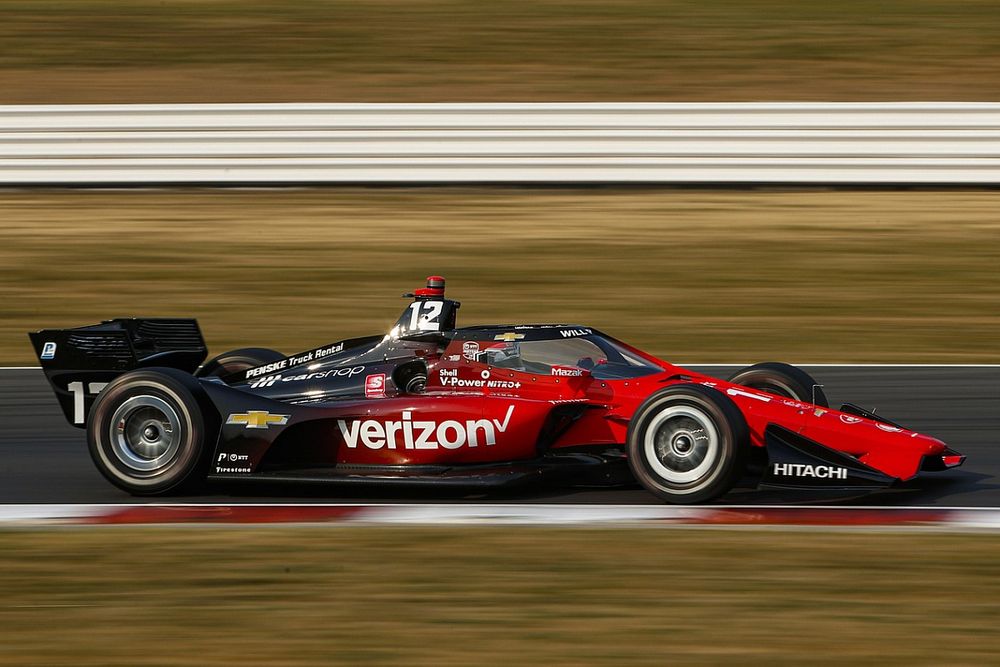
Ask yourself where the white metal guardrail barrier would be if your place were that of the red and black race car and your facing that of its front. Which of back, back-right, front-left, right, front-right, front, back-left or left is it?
left

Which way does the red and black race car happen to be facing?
to the viewer's right
